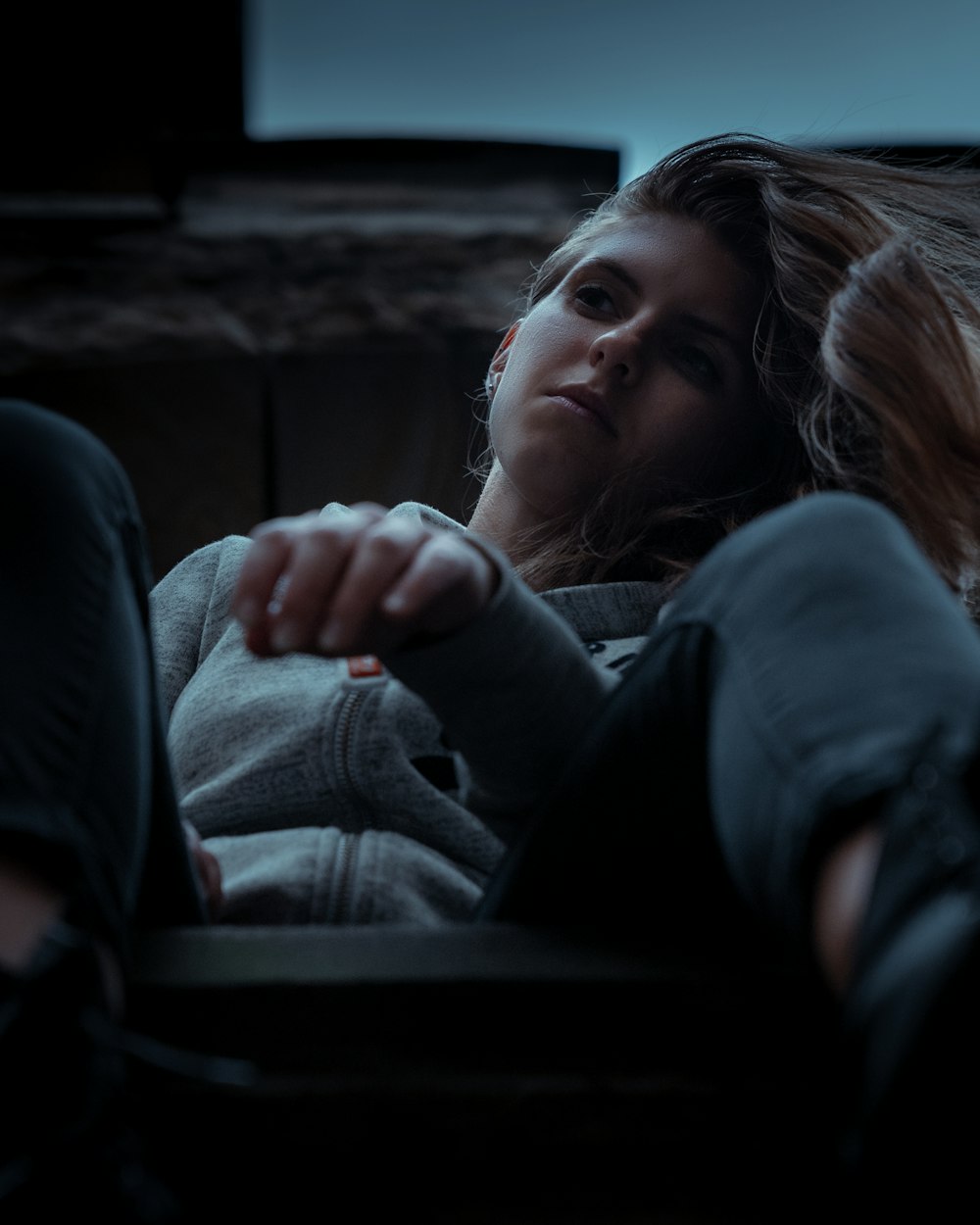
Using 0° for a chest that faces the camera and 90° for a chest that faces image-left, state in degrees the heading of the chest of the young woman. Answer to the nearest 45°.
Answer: approximately 0°
